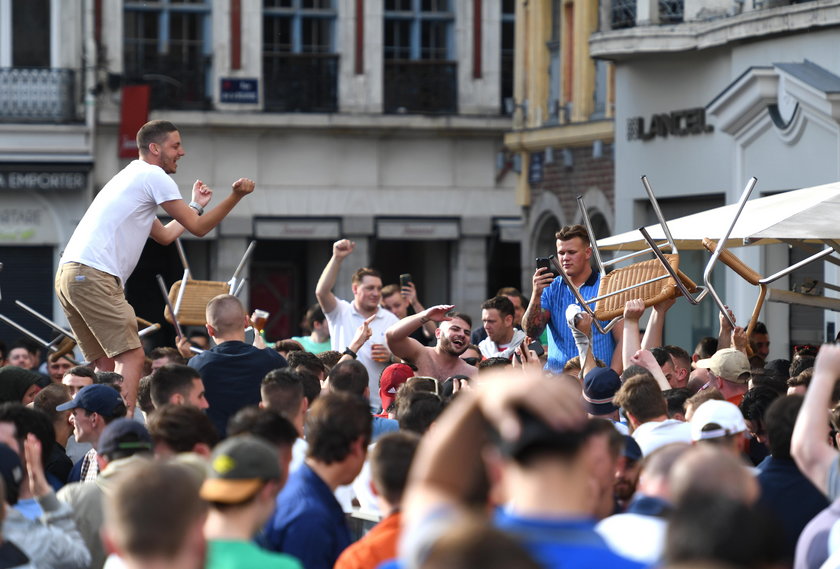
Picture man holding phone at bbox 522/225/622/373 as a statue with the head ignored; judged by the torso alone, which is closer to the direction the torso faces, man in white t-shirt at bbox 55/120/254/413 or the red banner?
the man in white t-shirt

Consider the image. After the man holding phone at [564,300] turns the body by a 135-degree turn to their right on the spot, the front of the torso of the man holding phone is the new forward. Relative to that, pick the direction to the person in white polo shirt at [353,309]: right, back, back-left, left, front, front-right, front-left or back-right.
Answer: front-left

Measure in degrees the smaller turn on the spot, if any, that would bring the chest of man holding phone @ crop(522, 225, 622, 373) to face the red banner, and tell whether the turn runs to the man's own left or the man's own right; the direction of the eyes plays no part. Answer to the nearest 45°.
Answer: approximately 90° to the man's own right

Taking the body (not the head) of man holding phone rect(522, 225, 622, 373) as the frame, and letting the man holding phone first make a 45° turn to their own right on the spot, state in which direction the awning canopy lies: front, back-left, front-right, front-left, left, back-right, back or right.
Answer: back

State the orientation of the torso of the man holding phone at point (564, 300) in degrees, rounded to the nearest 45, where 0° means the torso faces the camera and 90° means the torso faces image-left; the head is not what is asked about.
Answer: approximately 45°
